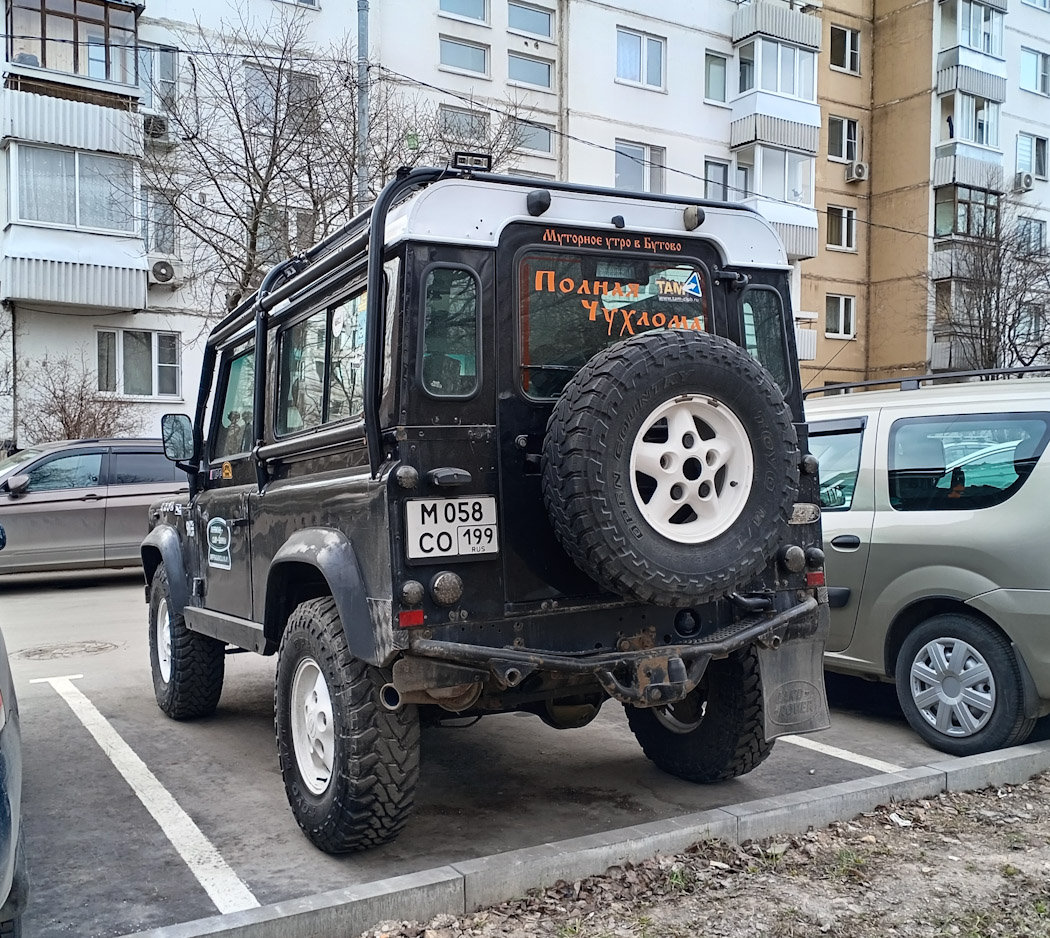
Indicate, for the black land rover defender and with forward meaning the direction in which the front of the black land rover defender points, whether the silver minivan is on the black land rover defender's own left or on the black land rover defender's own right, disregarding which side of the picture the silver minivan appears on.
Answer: on the black land rover defender's own right

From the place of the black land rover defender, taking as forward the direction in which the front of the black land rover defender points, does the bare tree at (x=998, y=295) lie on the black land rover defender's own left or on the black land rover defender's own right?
on the black land rover defender's own right

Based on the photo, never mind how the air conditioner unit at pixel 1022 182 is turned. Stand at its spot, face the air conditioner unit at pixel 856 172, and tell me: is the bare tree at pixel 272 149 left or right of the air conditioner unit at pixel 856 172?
left

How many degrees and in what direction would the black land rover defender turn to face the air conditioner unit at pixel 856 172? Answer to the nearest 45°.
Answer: approximately 45° to its right

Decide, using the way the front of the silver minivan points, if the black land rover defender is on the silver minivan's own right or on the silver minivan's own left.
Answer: on the silver minivan's own left

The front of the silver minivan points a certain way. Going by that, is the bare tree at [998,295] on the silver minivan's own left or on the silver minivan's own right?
on the silver minivan's own right

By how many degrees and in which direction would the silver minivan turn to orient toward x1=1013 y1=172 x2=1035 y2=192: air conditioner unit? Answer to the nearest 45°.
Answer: approximately 45° to its right

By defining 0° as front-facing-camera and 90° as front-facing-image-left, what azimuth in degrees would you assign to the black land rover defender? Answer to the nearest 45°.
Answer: approximately 135°

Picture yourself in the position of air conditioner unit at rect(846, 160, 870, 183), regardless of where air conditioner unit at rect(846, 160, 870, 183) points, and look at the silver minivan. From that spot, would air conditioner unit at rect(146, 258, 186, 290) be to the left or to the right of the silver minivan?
right

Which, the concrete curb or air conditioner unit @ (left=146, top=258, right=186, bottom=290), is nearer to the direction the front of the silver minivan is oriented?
the air conditioner unit
